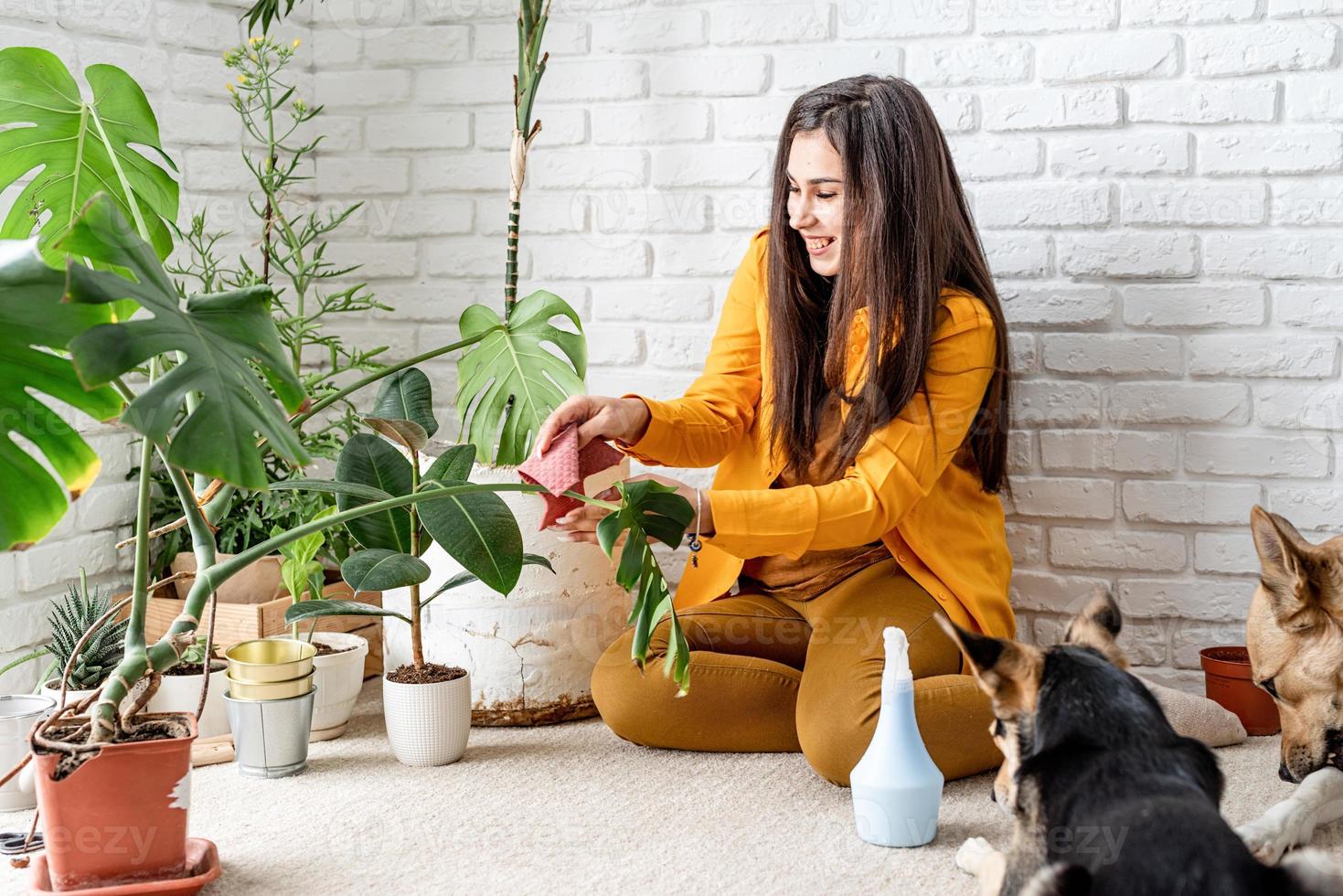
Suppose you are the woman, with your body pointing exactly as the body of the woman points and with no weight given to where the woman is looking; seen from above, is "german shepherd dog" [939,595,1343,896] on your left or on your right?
on your left

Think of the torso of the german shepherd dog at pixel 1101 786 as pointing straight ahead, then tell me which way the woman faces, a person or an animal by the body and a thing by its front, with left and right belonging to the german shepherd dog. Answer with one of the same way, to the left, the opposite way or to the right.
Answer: to the left

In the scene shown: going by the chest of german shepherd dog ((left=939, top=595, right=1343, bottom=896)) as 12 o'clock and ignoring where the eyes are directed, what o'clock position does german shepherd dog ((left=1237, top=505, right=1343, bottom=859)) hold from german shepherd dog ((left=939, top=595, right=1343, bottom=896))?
german shepherd dog ((left=1237, top=505, right=1343, bottom=859)) is roughly at 2 o'clock from german shepherd dog ((left=939, top=595, right=1343, bottom=896)).

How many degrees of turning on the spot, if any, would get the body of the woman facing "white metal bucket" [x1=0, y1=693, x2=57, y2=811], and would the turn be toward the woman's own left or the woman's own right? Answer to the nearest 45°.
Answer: approximately 45° to the woman's own right

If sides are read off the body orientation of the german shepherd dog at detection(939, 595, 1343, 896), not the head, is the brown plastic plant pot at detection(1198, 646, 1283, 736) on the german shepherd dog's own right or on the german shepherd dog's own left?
on the german shepherd dog's own right

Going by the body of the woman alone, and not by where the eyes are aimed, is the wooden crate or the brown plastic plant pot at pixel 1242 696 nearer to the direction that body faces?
the wooden crate

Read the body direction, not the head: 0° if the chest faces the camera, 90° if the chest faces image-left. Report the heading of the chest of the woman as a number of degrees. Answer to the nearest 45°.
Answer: approximately 45°
